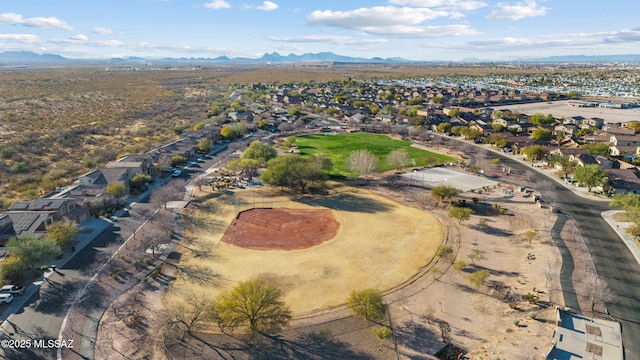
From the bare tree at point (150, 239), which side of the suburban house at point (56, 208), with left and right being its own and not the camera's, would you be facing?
front

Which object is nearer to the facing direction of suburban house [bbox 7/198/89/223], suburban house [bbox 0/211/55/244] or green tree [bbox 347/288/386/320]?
the green tree

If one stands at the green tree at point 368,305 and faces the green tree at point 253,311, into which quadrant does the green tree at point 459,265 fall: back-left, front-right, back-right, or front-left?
back-right

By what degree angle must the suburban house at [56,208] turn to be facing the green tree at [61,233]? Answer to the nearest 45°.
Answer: approximately 45° to its right

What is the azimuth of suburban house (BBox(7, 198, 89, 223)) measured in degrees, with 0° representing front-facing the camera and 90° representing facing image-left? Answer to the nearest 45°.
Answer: approximately 315°

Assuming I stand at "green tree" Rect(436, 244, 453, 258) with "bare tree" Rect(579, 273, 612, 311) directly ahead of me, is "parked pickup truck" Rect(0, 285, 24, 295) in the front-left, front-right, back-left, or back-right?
back-right

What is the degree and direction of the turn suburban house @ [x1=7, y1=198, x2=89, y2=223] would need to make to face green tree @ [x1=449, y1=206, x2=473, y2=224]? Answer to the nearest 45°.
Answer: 0° — it already faces it

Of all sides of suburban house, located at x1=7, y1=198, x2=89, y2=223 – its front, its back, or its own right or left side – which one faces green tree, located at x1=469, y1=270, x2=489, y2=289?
front

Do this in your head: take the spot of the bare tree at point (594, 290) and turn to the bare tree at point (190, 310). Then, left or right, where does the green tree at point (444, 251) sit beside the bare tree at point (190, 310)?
right

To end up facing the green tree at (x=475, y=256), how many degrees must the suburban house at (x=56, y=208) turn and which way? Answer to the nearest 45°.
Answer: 0° — it already faces it

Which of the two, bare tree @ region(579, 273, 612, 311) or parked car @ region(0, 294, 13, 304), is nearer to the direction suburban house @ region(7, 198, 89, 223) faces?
the bare tree

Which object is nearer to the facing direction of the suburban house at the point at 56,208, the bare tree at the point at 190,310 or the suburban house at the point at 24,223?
the bare tree

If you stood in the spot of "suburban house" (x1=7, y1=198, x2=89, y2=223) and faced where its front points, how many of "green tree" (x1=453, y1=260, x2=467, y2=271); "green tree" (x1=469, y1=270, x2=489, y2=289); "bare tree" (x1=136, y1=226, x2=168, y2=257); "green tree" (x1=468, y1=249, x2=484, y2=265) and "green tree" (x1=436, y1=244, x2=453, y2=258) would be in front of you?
5

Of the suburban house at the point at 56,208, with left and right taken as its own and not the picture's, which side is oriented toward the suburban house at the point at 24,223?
right
